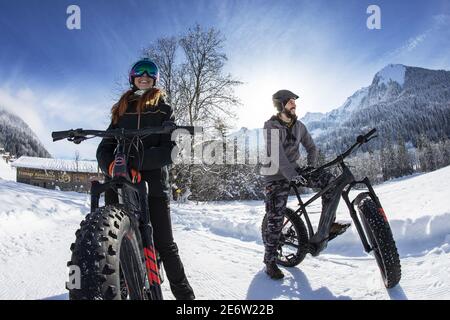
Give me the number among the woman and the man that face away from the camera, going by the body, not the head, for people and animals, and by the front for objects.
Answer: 0

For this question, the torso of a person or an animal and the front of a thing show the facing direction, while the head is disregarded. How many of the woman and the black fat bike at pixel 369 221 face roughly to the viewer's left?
0

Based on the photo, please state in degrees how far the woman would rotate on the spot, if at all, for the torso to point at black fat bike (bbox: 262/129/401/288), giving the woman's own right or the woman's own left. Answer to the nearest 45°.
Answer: approximately 90° to the woman's own left

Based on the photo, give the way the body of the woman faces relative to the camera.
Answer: toward the camera

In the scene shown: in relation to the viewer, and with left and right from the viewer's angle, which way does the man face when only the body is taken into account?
facing the viewer and to the right of the viewer

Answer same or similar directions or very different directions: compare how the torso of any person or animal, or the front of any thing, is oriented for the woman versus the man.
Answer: same or similar directions
